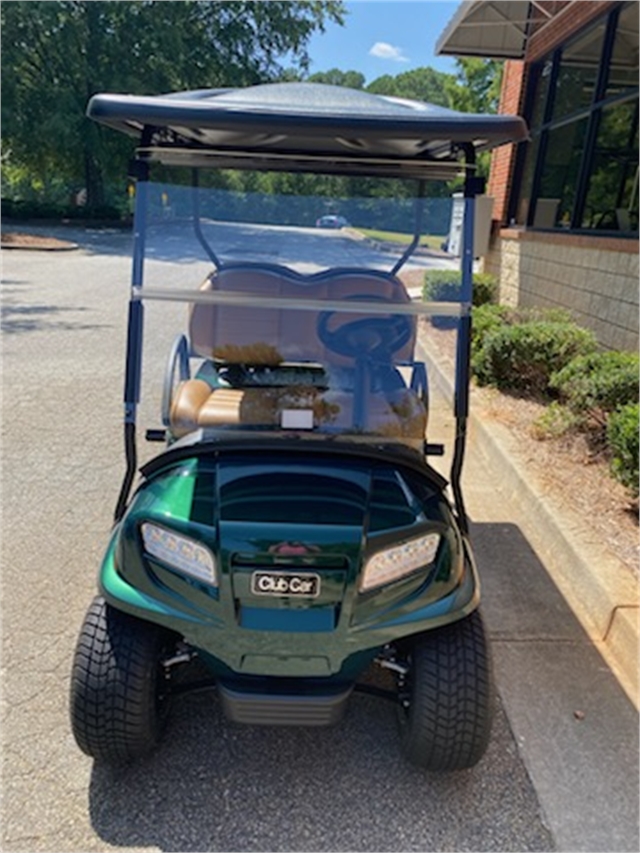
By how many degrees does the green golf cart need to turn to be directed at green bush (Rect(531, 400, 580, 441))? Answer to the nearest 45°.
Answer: approximately 135° to its left

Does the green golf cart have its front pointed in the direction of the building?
no

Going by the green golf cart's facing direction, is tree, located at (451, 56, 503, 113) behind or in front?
behind

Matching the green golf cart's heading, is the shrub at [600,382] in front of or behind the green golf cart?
behind

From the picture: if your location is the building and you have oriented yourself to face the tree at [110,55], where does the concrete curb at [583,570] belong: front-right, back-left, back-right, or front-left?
back-left

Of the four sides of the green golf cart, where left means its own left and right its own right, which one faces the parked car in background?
back

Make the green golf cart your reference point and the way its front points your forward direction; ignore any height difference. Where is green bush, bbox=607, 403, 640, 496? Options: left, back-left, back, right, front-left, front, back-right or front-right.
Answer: back-left

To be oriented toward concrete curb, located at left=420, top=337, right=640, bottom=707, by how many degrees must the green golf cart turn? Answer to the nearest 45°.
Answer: approximately 135° to its left

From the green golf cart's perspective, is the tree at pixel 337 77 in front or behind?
behind

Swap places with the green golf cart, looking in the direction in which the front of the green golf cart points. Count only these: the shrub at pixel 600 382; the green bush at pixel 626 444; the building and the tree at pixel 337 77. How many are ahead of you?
0

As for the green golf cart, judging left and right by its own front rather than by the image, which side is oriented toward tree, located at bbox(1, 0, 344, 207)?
back

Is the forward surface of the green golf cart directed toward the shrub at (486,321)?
no

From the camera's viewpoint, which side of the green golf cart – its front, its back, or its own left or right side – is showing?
front
